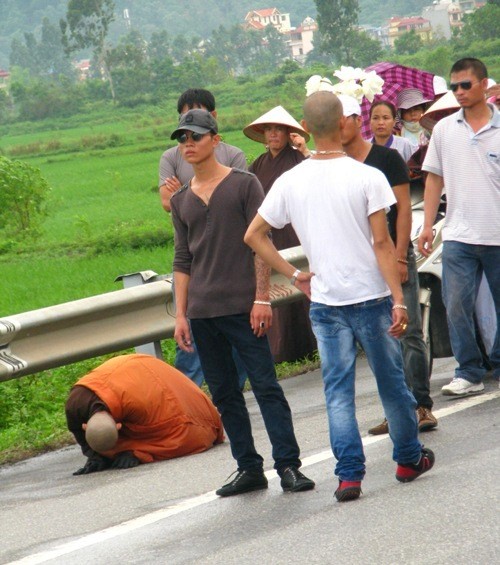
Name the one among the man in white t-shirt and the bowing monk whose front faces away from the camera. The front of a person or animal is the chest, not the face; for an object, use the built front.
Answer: the man in white t-shirt

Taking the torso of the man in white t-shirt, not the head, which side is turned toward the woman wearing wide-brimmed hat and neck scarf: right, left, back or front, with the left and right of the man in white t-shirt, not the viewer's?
front

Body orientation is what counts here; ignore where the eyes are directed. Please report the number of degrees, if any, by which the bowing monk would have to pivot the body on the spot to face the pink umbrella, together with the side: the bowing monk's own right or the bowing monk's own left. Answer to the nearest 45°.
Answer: approximately 180°

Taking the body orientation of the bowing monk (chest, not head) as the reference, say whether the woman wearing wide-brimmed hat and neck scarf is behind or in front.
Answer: behind

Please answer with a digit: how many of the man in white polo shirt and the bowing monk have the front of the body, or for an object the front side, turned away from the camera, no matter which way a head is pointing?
0

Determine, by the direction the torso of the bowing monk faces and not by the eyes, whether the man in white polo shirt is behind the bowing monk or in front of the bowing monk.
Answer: behind

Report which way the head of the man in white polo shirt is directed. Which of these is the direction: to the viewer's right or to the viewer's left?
to the viewer's left

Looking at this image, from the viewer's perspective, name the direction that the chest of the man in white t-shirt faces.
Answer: away from the camera

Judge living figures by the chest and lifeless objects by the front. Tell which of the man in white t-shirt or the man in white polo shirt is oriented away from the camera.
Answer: the man in white t-shirt

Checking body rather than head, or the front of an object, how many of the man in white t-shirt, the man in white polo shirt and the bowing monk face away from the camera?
1

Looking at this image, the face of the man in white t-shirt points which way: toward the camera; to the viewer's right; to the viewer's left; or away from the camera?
away from the camera
